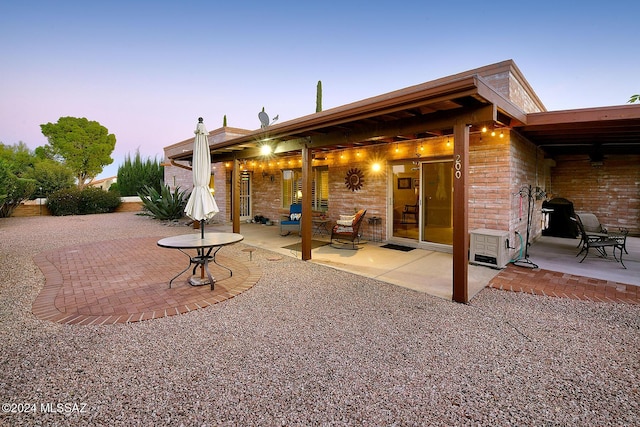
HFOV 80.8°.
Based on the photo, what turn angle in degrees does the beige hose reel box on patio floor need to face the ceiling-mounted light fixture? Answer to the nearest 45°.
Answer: approximately 45° to its right

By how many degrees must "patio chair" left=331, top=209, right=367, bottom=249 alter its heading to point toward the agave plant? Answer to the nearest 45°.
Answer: approximately 45° to its right

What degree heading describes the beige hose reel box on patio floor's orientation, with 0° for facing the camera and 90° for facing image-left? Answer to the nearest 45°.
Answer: approximately 45°

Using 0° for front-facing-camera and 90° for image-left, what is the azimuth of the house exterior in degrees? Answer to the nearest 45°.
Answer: approximately 45°

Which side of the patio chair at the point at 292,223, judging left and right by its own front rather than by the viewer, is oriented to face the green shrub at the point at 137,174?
right

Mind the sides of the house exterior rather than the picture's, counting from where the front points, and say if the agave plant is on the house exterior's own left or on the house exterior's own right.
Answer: on the house exterior's own right

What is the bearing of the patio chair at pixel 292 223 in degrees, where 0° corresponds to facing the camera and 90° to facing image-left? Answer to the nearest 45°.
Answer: approximately 45°
